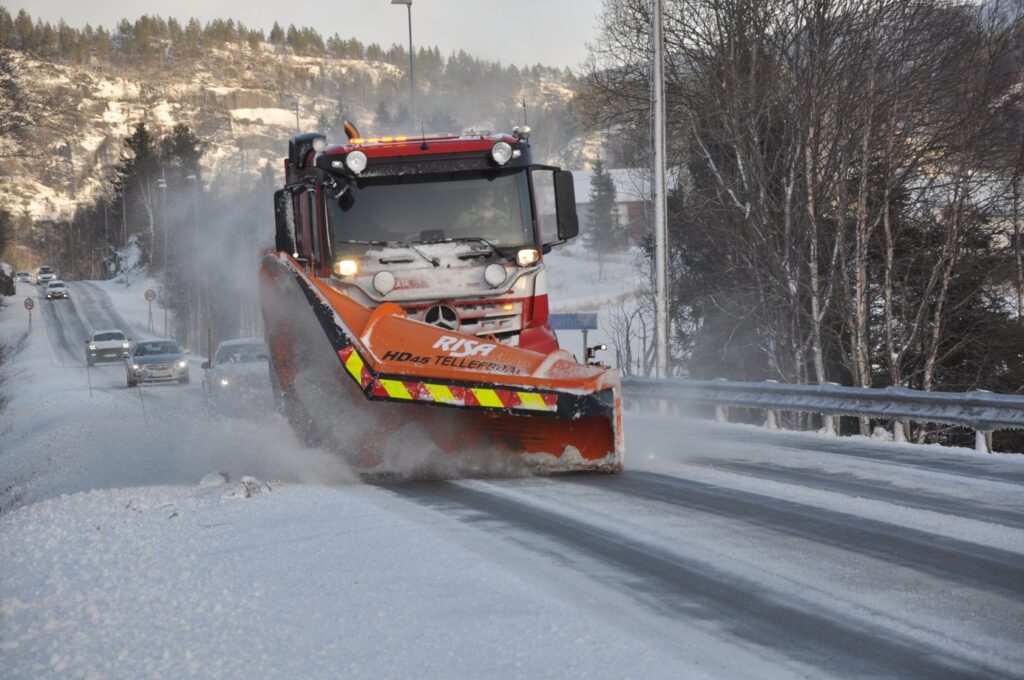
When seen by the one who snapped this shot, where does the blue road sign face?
facing the viewer

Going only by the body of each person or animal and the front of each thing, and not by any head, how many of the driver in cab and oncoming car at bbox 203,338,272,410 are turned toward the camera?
2

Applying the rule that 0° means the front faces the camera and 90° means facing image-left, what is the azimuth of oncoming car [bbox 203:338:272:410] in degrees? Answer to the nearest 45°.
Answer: approximately 0°

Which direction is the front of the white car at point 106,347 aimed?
toward the camera

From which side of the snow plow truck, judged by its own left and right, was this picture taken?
front

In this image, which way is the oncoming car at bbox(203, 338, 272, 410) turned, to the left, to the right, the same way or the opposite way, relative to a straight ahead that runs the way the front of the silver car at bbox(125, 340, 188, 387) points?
the same way

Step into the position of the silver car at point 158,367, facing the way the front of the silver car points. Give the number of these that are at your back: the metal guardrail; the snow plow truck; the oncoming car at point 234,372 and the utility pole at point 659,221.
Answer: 0

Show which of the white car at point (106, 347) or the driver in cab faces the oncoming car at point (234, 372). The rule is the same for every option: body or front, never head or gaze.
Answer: the white car

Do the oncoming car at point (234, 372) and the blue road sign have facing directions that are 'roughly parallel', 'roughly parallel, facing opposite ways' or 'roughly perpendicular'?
roughly parallel

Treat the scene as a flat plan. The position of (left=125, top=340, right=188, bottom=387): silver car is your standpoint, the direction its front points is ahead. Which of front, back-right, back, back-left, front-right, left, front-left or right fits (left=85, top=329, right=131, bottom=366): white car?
back

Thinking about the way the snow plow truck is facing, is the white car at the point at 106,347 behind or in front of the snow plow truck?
behind

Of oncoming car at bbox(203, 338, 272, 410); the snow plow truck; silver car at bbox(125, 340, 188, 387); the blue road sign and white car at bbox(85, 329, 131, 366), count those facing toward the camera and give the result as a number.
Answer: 5

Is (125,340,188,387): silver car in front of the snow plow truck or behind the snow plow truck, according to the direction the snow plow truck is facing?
behind

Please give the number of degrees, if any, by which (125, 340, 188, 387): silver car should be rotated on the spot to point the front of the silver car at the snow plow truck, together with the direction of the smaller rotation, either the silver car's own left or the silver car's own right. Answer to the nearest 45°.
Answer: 0° — it already faces it
